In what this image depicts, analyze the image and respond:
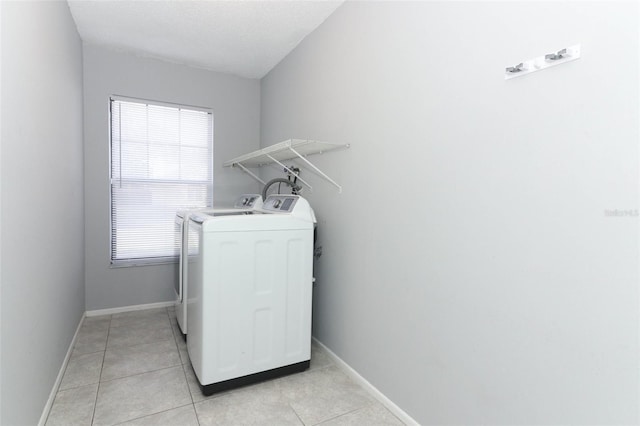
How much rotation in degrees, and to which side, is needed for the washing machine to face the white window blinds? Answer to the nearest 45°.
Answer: approximately 45° to its right

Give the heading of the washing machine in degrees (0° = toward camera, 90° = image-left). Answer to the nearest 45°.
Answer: approximately 90°

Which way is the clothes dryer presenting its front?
to the viewer's left

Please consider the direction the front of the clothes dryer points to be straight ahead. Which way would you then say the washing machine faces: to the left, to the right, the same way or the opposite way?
the same way

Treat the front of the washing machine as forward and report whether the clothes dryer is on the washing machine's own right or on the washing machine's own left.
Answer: on the washing machine's own right

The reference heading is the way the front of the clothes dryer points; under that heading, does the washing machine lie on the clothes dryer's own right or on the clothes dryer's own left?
on the clothes dryer's own left

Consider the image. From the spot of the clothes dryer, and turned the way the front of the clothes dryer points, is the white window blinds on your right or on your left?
on your right

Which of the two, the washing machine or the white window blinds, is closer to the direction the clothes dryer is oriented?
the white window blinds

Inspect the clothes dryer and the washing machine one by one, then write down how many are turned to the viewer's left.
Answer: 2
